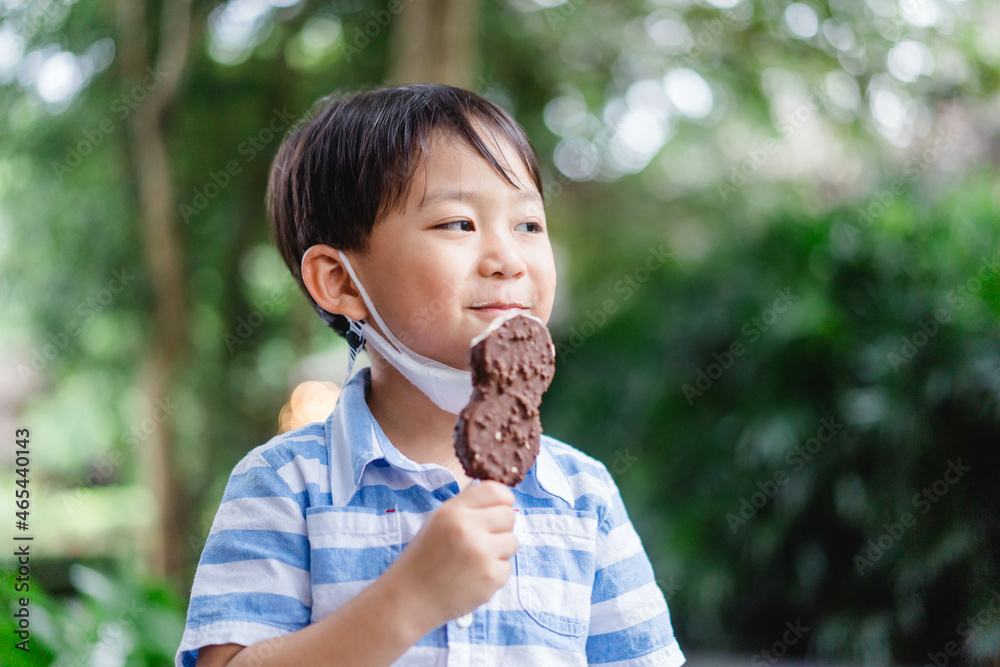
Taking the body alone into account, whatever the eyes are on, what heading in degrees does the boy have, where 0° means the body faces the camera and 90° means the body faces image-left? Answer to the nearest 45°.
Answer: approximately 315°

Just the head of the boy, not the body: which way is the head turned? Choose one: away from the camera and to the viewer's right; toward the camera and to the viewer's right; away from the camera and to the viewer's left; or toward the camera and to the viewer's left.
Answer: toward the camera and to the viewer's right

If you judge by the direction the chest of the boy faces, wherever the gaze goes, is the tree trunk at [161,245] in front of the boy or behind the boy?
behind

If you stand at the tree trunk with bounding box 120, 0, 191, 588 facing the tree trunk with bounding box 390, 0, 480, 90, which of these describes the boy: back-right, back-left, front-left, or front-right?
front-right

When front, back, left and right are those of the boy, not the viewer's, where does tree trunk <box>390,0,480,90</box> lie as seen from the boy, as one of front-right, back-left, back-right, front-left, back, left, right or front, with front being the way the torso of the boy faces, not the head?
back-left

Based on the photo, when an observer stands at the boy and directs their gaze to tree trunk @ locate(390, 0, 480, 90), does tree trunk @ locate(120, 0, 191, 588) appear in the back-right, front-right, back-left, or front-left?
front-left

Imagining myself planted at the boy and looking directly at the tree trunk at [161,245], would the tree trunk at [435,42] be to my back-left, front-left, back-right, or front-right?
front-right
